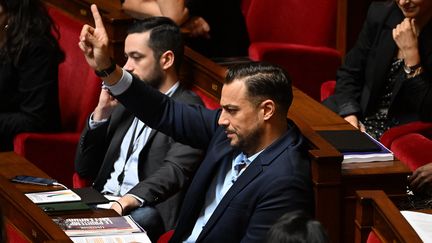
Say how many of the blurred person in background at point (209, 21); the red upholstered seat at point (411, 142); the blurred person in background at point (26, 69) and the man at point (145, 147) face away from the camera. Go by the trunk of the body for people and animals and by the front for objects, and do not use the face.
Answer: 0

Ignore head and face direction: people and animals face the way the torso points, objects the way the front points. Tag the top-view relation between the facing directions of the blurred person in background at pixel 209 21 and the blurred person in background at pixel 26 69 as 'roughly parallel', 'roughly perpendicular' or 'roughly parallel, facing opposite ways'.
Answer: roughly parallel

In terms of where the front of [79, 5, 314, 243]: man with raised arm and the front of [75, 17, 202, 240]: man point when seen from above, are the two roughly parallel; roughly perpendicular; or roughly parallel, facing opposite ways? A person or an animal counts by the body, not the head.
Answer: roughly parallel

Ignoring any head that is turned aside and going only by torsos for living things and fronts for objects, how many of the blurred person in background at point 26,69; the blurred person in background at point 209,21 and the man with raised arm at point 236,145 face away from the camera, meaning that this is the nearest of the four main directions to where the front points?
0

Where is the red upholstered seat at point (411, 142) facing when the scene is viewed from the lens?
facing the viewer and to the left of the viewer

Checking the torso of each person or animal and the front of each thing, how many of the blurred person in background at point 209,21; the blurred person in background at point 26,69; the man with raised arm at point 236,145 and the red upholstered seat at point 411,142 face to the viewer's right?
0

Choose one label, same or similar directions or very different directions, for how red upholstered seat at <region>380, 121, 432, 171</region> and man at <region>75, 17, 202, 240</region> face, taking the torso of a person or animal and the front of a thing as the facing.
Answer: same or similar directions

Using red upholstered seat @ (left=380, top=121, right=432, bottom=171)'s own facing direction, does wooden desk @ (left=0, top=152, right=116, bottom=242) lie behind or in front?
in front
